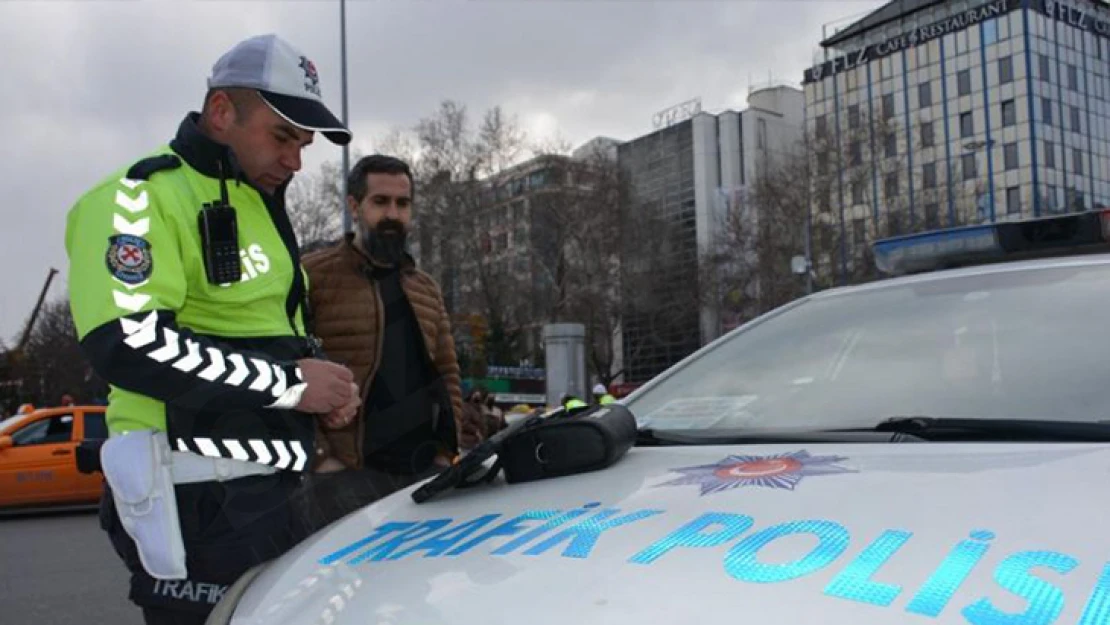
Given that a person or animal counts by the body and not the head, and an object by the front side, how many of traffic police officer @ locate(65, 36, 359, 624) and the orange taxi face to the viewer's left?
1

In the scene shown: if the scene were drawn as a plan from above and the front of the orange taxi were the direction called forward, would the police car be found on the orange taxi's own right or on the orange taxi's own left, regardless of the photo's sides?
on the orange taxi's own left

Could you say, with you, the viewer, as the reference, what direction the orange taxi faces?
facing to the left of the viewer

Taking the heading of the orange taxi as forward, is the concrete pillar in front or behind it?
behind

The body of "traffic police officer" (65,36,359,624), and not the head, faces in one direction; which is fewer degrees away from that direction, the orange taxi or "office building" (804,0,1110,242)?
the office building

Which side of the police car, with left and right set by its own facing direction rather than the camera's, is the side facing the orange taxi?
right

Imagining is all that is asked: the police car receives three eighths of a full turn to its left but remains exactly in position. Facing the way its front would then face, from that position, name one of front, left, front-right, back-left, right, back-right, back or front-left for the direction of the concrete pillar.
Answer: left

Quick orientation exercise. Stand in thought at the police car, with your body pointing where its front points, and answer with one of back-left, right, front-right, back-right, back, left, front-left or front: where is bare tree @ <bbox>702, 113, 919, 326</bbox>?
back-right

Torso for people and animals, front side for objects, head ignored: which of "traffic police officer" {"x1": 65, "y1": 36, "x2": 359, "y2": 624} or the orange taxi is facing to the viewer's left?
the orange taxi

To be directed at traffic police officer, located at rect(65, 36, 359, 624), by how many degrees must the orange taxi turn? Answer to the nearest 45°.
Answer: approximately 90° to its left

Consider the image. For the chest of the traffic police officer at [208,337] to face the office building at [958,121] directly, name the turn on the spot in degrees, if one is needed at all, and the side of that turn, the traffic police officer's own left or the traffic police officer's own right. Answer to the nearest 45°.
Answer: approximately 90° to the traffic police officer's own left

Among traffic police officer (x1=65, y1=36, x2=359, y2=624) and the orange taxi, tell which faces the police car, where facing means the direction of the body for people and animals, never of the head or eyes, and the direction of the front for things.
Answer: the traffic police officer

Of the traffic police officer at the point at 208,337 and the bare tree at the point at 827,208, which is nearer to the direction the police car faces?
the traffic police officer

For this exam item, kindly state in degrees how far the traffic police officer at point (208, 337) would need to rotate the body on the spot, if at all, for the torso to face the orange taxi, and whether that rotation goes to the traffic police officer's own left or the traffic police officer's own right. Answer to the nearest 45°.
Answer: approximately 135° to the traffic police officer's own left

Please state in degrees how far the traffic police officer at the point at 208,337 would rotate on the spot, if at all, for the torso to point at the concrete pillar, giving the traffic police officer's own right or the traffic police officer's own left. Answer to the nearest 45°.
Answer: approximately 90° to the traffic police officer's own left
